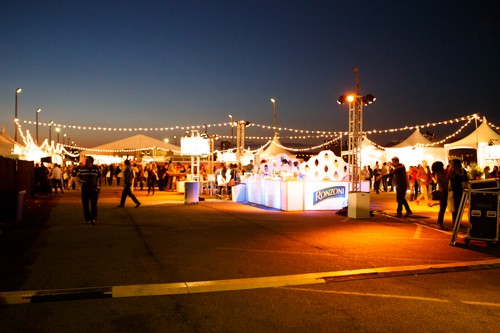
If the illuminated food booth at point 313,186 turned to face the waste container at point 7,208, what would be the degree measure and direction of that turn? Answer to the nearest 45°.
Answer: approximately 45° to its right

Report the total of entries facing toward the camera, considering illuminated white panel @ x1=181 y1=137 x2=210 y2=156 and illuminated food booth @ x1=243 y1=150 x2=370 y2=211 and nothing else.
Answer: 2

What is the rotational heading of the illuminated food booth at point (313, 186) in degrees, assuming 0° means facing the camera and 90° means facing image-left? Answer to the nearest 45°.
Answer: approximately 0°

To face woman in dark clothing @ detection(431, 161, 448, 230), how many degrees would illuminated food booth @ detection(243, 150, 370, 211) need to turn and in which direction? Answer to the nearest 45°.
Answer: approximately 45° to its left

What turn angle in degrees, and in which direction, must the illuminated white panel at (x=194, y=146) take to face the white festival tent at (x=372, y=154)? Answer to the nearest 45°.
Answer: approximately 135° to its left

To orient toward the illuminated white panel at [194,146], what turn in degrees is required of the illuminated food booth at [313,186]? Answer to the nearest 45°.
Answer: approximately 135° to its right

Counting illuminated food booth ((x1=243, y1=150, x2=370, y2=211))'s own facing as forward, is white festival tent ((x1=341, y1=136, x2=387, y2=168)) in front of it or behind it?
behind

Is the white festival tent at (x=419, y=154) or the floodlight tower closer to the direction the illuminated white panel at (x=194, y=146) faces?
the floodlight tower

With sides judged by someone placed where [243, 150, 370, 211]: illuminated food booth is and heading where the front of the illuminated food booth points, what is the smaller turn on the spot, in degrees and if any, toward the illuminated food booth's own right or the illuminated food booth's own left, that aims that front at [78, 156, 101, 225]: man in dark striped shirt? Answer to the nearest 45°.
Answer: approximately 45° to the illuminated food booth's own right

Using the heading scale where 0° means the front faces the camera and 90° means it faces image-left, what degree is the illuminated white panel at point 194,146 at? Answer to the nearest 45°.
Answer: approximately 0°

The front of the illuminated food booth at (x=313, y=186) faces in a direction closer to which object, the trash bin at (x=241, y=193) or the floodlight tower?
the floodlight tower

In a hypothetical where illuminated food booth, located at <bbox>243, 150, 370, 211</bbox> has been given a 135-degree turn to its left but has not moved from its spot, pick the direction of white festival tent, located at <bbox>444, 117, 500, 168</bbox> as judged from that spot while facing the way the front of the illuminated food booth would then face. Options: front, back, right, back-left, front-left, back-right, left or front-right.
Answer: front
